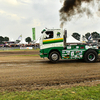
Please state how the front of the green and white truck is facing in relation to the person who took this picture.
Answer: facing to the left of the viewer
